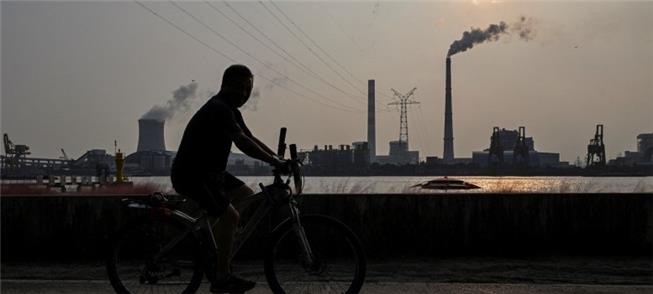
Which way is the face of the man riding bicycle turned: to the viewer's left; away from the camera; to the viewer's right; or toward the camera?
to the viewer's right

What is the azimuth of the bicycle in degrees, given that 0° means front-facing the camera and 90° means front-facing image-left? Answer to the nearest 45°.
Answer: approximately 270°

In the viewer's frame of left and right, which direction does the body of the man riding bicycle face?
facing to the right of the viewer
